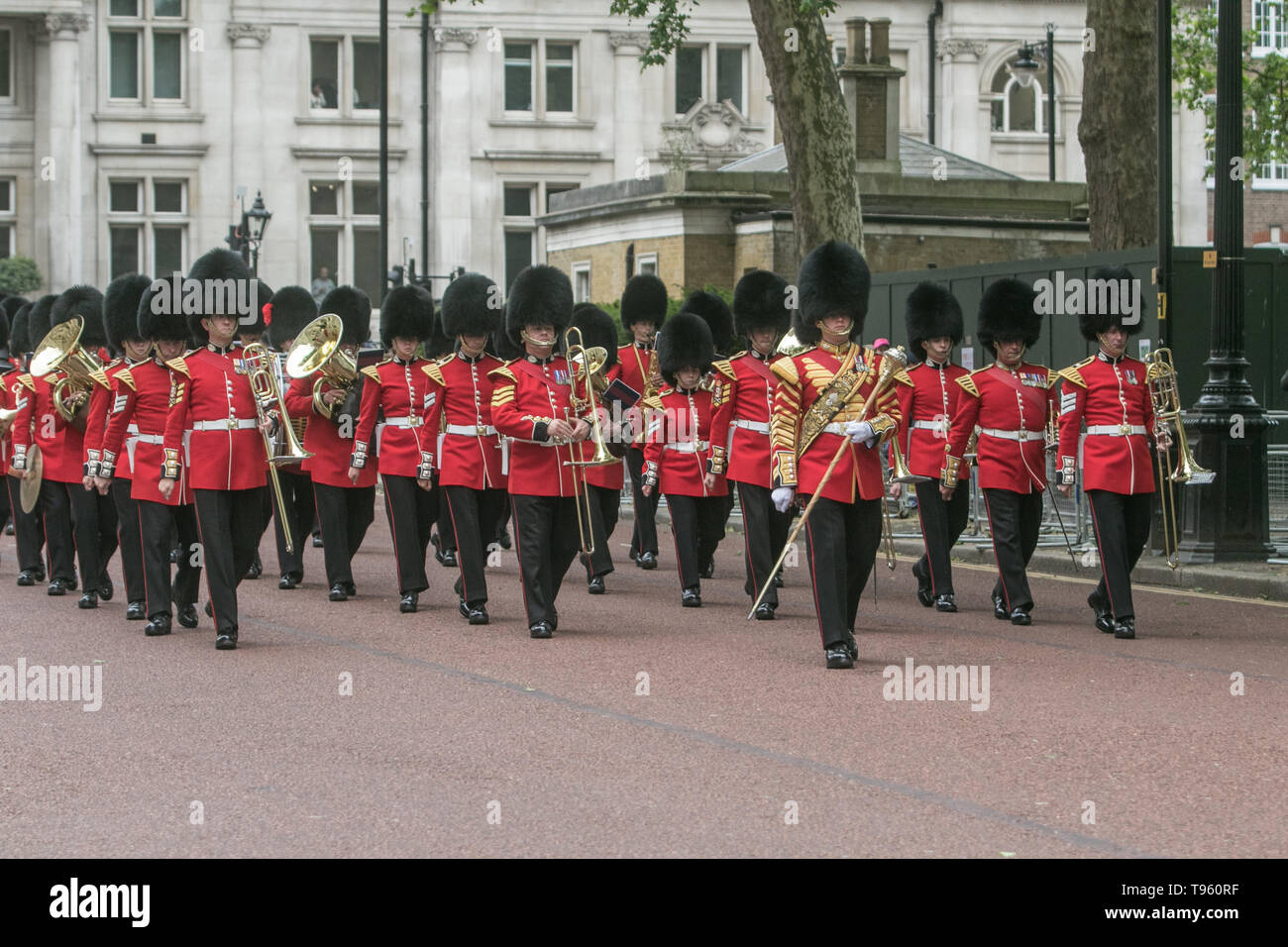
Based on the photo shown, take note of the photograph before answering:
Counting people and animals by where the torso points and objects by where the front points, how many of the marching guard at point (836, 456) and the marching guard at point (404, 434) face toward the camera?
2

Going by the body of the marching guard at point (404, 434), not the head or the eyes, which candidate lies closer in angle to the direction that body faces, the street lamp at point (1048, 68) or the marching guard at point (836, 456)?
the marching guard

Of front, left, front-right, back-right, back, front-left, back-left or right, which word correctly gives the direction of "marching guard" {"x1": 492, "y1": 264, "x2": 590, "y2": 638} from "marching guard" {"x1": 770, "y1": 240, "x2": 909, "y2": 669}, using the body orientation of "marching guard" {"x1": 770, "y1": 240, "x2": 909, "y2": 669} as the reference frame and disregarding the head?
back-right

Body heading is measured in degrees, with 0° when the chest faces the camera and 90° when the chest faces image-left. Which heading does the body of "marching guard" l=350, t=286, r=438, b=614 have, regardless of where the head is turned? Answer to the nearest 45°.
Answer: approximately 0°

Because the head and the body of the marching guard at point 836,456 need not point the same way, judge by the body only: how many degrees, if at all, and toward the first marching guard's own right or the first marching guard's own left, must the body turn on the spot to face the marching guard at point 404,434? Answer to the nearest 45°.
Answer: approximately 135° to the first marching guard's own right

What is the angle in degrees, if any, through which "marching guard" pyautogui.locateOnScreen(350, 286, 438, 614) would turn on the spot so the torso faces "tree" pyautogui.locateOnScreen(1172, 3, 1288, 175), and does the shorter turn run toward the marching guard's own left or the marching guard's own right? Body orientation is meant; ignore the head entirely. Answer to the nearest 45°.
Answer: approximately 135° to the marching guard's own left

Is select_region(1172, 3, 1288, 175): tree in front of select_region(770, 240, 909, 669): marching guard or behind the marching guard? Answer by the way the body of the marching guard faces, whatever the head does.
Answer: behind

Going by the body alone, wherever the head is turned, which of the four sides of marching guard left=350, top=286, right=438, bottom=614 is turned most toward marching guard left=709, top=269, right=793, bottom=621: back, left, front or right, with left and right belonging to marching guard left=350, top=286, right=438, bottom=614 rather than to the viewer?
left

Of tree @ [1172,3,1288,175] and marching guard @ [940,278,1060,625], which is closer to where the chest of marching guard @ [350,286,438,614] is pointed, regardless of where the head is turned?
the marching guard
